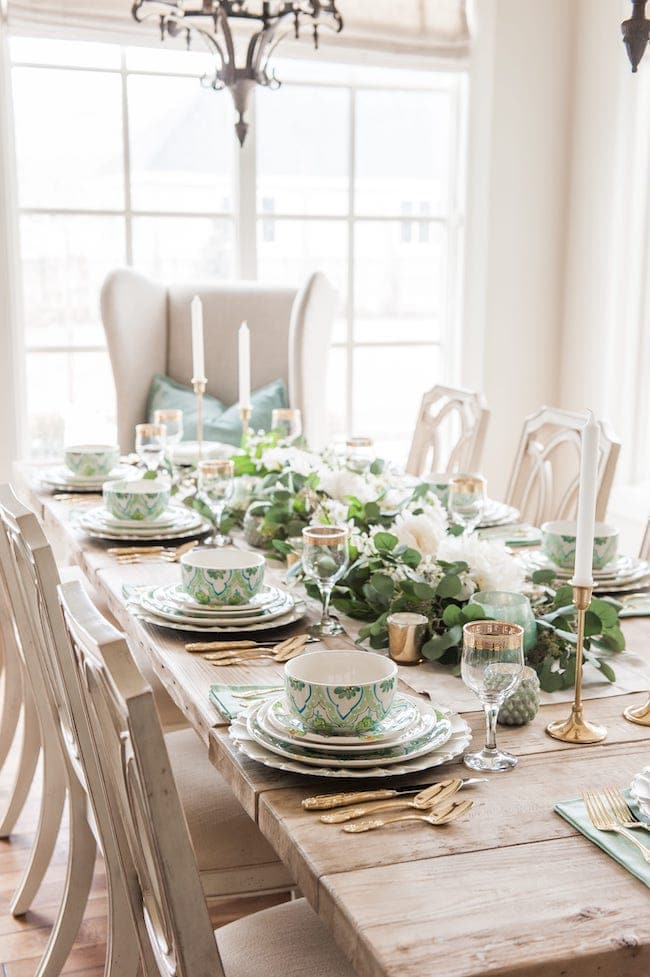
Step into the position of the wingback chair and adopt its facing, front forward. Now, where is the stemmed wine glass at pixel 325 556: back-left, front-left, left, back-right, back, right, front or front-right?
front

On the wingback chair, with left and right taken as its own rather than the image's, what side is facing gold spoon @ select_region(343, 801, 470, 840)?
front

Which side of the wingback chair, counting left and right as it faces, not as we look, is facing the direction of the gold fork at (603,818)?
front

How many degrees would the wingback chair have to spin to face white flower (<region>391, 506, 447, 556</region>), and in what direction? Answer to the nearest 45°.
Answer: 0° — it already faces it

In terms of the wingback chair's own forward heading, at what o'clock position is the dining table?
The dining table is roughly at 12 o'clock from the wingback chair.

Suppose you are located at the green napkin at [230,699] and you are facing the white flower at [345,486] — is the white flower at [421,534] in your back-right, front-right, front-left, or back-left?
front-right

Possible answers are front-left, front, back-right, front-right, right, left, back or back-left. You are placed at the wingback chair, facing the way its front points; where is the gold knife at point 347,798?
front

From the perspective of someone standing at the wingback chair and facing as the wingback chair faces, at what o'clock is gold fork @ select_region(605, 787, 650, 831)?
The gold fork is roughly at 12 o'clock from the wingback chair.

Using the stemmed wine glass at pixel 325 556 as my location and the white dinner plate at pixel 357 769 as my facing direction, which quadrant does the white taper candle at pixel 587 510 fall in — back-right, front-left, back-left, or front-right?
front-left

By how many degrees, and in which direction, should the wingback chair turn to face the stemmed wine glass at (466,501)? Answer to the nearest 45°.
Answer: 0° — it already faces it

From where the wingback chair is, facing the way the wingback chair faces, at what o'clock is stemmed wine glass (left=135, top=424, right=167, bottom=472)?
The stemmed wine glass is roughly at 12 o'clock from the wingback chair.

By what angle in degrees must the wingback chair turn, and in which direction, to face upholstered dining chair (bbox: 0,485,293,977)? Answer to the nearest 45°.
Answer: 0° — it already faces it

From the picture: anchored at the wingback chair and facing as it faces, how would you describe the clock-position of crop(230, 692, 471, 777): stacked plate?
The stacked plate is roughly at 12 o'clock from the wingback chair.

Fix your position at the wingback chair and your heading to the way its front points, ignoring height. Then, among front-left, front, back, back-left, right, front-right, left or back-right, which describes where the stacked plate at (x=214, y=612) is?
front

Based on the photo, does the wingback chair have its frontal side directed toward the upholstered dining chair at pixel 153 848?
yes

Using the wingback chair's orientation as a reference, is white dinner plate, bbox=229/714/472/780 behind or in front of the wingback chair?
in front

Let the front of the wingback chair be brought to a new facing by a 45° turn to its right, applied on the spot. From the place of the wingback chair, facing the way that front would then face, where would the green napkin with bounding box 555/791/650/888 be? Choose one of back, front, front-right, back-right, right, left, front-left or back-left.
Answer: front-left

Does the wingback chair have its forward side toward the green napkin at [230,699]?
yes

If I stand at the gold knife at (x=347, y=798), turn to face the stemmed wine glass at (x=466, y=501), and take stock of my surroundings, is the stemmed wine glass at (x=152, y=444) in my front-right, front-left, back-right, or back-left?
front-left

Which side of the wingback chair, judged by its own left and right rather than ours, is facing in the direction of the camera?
front

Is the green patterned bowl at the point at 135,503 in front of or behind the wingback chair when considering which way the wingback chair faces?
in front
